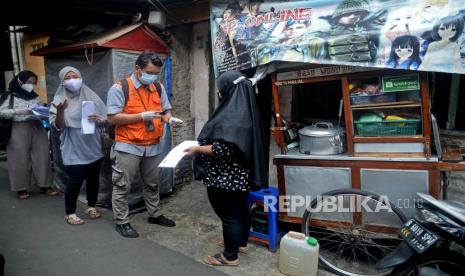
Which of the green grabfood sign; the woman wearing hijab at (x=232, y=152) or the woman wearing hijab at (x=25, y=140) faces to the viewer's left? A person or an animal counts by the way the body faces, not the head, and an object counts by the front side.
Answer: the woman wearing hijab at (x=232, y=152)

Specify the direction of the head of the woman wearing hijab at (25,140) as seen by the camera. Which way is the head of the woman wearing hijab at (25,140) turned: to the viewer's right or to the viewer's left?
to the viewer's right

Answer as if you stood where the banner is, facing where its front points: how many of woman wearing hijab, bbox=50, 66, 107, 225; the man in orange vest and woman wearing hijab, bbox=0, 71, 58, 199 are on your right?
3

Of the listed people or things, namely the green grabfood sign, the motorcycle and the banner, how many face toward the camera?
2

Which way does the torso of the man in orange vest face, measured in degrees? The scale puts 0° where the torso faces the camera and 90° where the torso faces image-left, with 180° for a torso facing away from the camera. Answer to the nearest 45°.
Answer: approximately 315°
